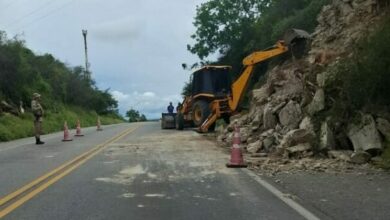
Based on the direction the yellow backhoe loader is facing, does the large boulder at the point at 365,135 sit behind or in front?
behind

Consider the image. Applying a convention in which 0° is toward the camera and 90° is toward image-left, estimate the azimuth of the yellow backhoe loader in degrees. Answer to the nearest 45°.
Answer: approximately 135°

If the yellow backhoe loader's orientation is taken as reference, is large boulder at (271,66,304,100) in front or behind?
behind

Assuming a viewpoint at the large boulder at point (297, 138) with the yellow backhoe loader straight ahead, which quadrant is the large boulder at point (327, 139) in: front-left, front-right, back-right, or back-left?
back-right

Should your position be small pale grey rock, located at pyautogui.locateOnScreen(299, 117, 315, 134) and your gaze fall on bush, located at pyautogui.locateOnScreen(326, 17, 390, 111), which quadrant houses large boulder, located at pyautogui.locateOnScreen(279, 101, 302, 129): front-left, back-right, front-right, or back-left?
back-left

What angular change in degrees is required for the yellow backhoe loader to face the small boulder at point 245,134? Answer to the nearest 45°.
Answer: approximately 135° to its left
